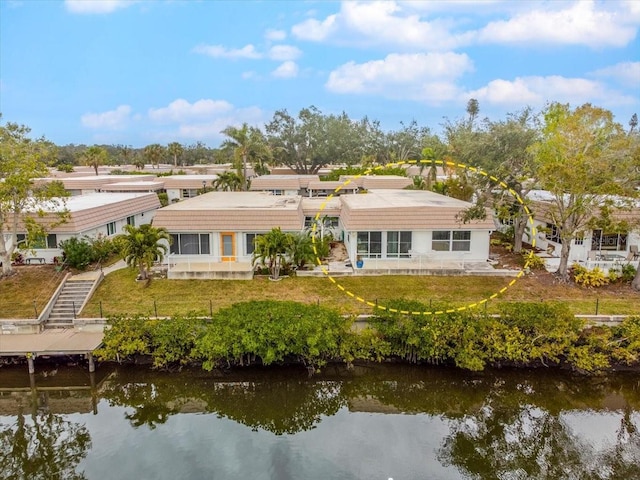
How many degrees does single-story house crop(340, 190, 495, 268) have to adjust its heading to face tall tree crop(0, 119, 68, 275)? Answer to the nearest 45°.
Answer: approximately 90° to its right

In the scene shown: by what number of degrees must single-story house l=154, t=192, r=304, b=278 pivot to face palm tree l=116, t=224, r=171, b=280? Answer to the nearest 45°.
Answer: approximately 45° to its right

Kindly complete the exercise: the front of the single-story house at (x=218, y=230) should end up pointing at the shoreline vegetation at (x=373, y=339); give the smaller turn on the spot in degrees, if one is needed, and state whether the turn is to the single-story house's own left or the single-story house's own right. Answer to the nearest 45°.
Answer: approximately 45° to the single-story house's own left

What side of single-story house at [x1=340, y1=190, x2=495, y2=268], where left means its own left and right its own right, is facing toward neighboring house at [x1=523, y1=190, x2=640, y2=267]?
left

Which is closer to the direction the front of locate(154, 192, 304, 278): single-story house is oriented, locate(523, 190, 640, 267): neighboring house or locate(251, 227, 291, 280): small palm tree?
the small palm tree

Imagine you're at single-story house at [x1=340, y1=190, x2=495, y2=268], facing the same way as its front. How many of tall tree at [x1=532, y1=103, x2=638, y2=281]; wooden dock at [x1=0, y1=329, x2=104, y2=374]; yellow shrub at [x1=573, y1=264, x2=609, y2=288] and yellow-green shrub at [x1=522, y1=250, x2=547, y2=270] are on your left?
3

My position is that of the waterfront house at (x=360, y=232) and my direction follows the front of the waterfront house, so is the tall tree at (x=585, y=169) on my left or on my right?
on my left

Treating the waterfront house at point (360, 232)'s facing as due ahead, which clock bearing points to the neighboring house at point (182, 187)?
the neighboring house at point (182, 187) is roughly at 5 o'clock from the waterfront house at point (360, 232).

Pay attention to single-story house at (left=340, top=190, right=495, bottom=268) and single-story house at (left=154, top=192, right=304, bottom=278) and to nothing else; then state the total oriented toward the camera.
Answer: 2

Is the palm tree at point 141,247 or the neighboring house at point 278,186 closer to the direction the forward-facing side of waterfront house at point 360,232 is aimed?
the palm tree

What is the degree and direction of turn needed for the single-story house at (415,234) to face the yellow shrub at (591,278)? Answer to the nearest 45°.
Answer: approximately 90° to its left

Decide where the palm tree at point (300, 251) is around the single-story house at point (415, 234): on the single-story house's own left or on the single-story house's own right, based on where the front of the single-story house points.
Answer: on the single-story house's own right

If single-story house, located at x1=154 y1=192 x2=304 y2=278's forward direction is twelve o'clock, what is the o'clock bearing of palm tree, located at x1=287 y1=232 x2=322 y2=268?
The palm tree is roughly at 10 o'clock from the single-story house.

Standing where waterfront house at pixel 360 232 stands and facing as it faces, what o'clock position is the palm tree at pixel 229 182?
The palm tree is roughly at 5 o'clock from the waterfront house.

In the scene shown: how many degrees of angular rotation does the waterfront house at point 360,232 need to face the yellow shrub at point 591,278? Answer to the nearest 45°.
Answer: approximately 90° to its left

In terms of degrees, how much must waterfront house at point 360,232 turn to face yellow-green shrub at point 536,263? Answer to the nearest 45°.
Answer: approximately 90° to its left
